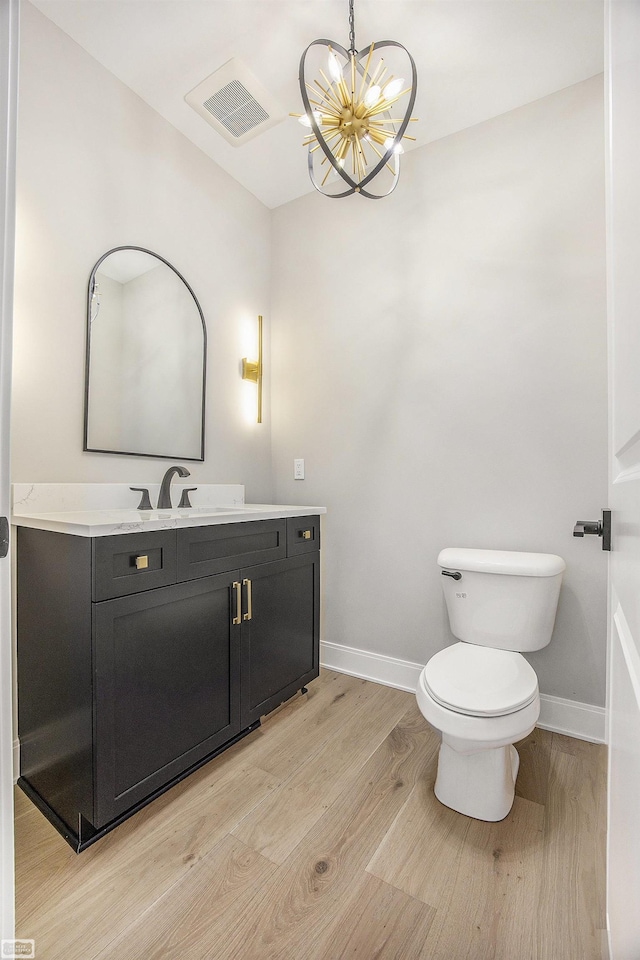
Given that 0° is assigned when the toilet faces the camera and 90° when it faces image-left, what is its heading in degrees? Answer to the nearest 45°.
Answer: approximately 0°

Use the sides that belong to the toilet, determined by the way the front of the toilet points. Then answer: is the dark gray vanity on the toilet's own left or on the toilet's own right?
on the toilet's own right

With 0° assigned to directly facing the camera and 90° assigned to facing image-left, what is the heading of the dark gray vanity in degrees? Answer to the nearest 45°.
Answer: approximately 315°

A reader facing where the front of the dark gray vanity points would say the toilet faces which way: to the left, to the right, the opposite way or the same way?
to the right
